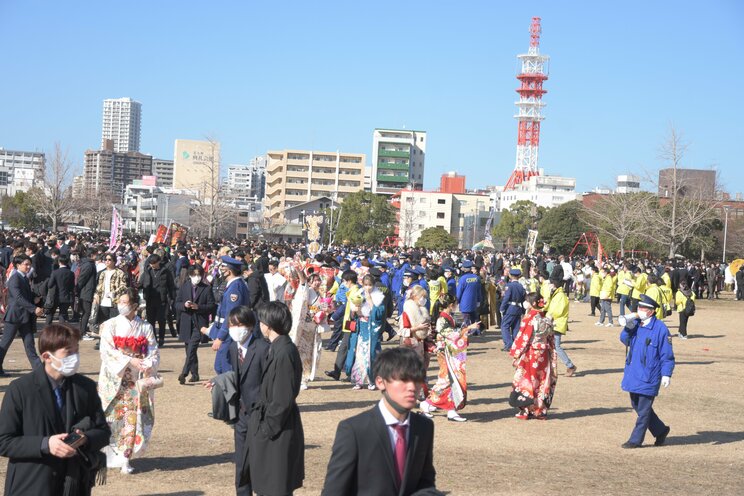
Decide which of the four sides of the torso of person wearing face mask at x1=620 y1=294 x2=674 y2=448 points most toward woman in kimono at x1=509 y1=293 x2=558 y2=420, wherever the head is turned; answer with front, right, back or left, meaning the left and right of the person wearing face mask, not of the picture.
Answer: right

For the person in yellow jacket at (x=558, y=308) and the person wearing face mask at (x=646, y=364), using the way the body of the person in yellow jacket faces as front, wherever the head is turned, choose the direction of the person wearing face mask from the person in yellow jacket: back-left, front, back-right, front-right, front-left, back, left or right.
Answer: left

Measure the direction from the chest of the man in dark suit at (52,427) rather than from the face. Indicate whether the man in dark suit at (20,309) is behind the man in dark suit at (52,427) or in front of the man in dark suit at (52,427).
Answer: behind

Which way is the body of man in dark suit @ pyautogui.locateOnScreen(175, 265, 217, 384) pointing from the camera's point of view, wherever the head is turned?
toward the camera

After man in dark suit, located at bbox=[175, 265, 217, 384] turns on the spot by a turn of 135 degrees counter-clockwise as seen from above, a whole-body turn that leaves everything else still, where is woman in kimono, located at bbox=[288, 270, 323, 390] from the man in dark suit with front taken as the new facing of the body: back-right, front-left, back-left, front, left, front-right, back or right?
front-right

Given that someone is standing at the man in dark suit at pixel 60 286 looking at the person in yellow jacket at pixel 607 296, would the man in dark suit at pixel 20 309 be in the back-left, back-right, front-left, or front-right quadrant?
back-right

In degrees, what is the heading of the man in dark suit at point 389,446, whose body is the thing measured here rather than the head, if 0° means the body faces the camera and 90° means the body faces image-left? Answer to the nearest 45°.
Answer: approximately 315°

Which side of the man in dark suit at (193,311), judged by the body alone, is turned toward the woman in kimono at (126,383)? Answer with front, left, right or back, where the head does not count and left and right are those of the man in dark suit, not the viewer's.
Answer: front

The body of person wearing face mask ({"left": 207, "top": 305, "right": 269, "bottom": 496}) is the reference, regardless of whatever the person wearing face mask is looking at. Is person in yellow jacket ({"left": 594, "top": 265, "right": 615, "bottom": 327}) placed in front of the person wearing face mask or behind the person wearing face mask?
behind

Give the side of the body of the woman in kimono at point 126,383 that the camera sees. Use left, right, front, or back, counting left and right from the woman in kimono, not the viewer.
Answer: front

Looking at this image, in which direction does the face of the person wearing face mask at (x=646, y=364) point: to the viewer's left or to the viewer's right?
to the viewer's left

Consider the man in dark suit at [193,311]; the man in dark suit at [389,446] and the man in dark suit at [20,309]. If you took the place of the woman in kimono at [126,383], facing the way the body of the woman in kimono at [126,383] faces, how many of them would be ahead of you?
1

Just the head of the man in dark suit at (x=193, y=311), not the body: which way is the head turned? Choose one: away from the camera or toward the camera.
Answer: toward the camera

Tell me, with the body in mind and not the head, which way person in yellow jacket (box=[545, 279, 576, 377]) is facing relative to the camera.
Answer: to the viewer's left

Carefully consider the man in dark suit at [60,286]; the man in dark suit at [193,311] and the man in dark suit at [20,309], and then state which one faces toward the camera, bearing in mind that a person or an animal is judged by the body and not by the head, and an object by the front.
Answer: the man in dark suit at [193,311]

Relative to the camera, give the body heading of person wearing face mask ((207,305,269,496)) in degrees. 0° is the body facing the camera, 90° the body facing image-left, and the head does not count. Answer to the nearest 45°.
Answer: approximately 45°

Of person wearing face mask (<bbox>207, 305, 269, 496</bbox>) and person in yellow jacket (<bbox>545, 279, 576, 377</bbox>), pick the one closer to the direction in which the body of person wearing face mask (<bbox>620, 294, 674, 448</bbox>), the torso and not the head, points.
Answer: the person wearing face mask
